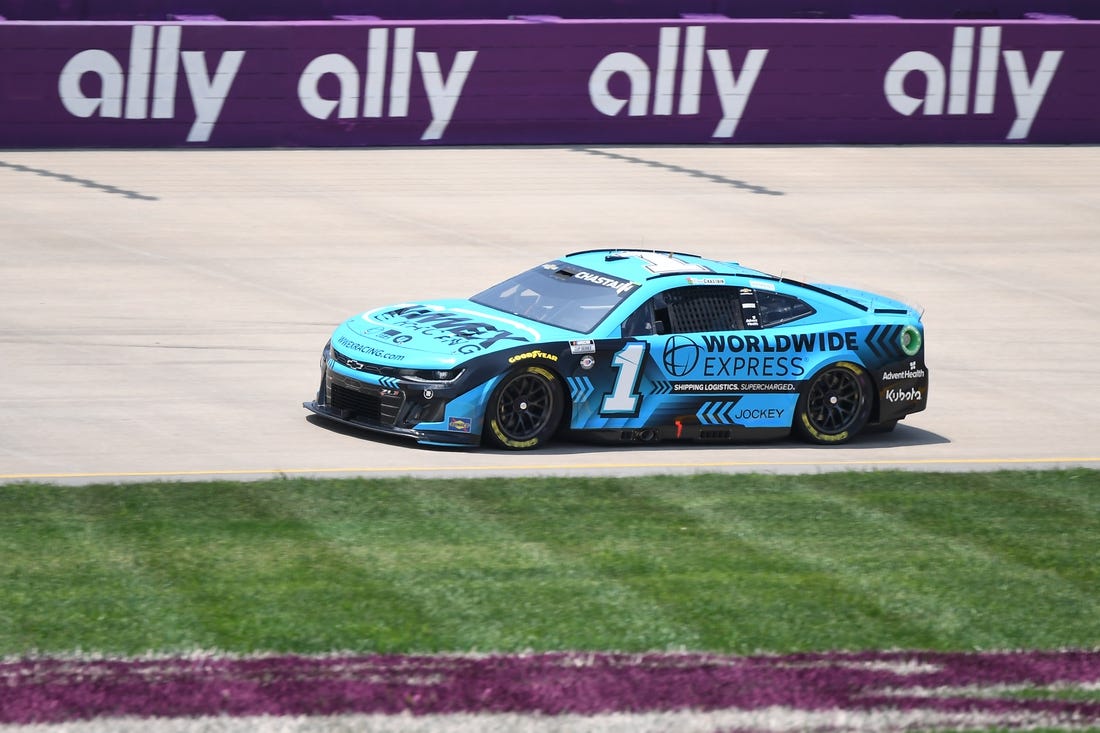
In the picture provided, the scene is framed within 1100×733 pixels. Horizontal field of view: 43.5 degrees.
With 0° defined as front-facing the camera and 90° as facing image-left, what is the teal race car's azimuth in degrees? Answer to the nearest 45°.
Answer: approximately 45°
